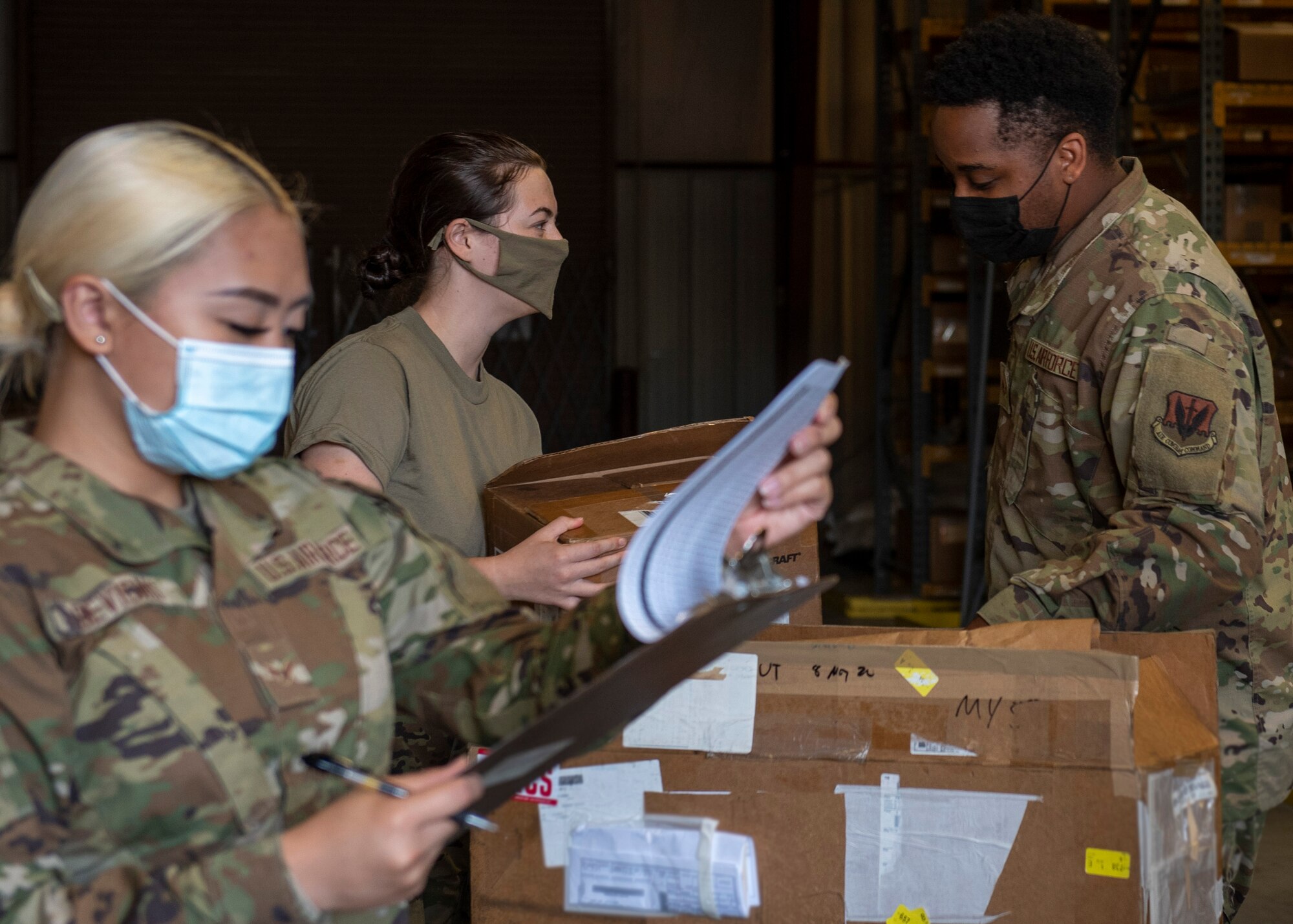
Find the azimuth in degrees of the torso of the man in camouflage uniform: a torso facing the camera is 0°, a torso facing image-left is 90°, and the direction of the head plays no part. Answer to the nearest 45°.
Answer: approximately 90°

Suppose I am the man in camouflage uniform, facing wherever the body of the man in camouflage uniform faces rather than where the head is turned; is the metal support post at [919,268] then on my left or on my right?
on my right

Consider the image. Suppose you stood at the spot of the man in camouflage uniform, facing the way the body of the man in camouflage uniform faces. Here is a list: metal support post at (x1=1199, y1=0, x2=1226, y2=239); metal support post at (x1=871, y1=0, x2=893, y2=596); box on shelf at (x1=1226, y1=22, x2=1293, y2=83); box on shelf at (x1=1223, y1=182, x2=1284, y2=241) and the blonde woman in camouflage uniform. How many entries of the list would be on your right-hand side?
4

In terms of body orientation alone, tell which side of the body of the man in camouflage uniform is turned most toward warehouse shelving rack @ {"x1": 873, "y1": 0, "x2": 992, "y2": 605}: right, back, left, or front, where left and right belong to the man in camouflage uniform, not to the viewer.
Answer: right

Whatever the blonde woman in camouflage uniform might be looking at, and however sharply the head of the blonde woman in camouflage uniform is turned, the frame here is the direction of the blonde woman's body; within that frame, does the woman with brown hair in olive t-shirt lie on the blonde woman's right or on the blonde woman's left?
on the blonde woman's left

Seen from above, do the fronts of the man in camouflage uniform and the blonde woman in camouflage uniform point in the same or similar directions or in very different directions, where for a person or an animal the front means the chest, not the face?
very different directions

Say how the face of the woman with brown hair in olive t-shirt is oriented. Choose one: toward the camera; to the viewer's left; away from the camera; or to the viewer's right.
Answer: to the viewer's right

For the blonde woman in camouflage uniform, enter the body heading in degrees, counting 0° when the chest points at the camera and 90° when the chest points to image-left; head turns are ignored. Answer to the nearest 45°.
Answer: approximately 315°

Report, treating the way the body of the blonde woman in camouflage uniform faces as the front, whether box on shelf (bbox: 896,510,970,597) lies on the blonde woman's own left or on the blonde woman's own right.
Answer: on the blonde woman's own left

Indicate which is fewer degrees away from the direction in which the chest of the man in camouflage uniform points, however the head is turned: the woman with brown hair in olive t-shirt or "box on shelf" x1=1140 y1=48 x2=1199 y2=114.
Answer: the woman with brown hair in olive t-shirt
